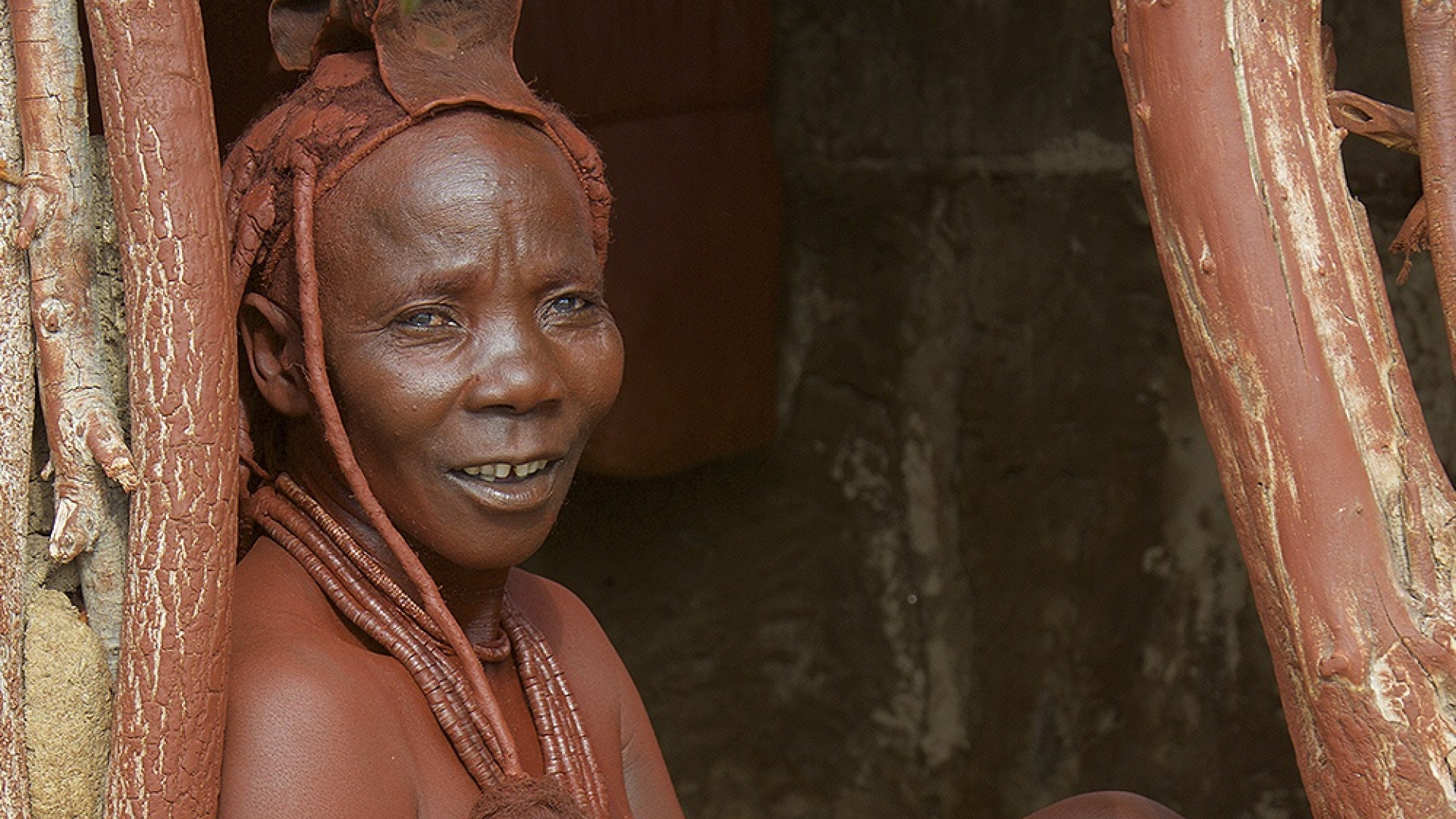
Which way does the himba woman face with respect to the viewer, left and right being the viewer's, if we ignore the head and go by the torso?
facing the viewer and to the right of the viewer

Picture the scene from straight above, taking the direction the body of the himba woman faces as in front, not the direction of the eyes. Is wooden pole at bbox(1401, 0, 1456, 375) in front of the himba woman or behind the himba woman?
in front

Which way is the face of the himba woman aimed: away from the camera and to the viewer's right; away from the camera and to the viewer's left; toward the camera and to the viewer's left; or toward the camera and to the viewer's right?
toward the camera and to the viewer's right

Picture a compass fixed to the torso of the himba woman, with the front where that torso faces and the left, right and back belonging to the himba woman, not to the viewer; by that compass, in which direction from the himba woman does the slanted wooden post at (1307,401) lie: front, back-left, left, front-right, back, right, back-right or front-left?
front-left
